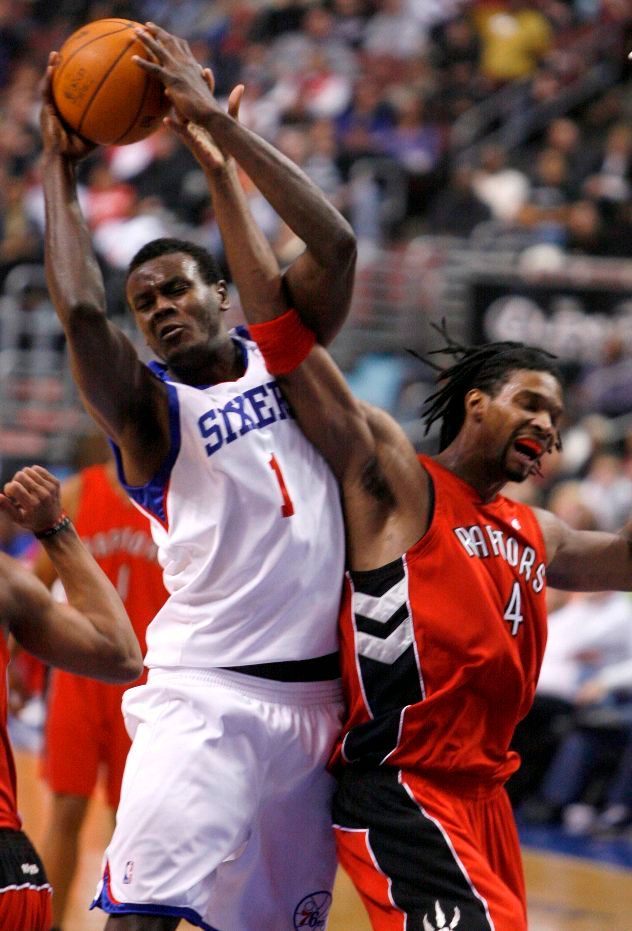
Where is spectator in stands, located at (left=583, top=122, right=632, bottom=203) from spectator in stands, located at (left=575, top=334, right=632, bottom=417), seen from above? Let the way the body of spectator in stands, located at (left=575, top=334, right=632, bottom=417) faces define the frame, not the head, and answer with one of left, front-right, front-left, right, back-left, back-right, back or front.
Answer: back-right

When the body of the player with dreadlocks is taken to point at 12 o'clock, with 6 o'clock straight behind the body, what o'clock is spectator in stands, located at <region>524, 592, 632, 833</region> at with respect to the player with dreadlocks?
The spectator in stands is roughly at 8 o'clock from the player with dreadlocks.

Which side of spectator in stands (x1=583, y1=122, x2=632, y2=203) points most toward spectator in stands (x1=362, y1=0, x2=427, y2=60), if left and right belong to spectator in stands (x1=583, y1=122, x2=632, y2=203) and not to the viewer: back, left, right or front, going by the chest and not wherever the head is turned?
right
